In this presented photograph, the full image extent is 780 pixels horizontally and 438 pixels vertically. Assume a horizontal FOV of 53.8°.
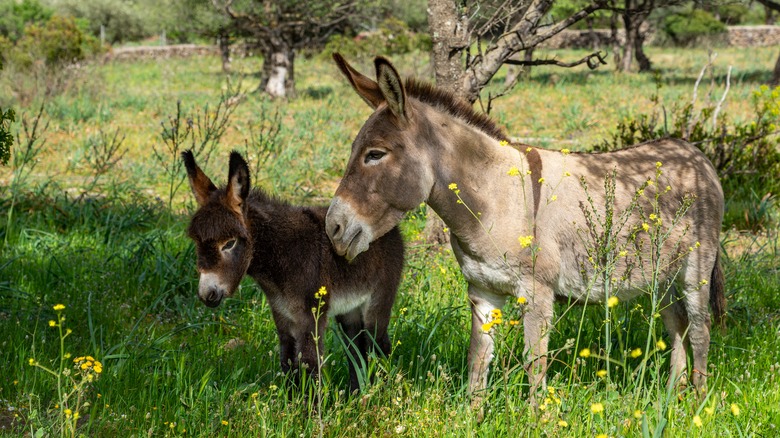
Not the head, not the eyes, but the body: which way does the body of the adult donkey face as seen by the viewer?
to the viewer's left

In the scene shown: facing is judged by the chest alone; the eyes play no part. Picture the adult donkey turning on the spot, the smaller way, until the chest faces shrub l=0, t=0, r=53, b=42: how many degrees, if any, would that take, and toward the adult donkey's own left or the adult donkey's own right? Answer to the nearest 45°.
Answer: approximately 45° to the adult donkey's own right

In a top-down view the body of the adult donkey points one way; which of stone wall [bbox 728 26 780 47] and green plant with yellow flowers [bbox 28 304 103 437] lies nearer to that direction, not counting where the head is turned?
the green plant with yellow flowers

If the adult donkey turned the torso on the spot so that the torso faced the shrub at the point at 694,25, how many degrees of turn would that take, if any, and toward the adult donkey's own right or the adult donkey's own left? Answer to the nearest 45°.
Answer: approximately 90° to the adult donkey's own right

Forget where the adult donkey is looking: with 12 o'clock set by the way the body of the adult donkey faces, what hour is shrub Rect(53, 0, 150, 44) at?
The shrub is roughly at 2 o'clock from the adult donkey.

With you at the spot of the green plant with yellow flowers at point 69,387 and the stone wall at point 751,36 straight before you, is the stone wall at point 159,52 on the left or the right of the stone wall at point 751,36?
left

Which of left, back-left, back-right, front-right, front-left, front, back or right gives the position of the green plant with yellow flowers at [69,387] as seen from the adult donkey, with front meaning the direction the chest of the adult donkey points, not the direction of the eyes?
front-left

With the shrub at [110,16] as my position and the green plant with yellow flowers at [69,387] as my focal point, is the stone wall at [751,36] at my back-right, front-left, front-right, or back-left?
front-left

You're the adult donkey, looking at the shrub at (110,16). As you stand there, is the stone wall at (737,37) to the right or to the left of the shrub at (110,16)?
right

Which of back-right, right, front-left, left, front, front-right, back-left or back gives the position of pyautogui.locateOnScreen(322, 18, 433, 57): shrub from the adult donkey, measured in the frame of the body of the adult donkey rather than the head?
right

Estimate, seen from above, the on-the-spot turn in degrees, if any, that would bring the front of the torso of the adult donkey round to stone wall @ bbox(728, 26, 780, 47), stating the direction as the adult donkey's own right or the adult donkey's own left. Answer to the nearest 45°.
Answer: approximately 90° to the adult donkey's own right

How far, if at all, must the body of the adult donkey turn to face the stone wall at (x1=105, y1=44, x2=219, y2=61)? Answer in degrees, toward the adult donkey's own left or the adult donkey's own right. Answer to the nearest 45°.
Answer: approximately 45° to the adult donkey's own right
